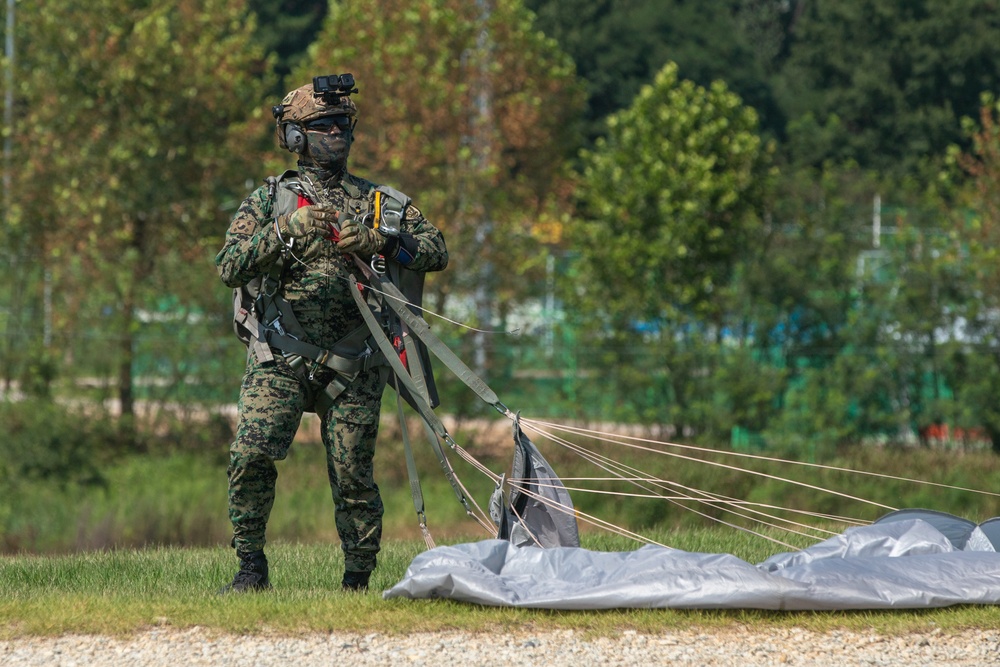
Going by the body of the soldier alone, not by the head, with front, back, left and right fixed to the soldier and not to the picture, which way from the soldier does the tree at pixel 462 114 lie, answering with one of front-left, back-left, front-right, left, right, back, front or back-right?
back

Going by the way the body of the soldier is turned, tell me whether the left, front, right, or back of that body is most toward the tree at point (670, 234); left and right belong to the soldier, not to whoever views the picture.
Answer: back

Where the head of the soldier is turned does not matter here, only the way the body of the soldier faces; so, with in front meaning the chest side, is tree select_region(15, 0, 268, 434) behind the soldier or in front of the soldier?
behind

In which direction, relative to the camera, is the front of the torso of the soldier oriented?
toward the camera

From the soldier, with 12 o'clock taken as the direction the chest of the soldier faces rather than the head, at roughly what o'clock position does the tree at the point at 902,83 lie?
The tree is roughly at 7 o'clock from the soldier.

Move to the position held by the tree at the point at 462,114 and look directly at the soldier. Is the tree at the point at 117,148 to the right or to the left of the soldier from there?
right

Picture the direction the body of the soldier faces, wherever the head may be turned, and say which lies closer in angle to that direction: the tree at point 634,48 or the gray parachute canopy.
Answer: the gray parachute canopy

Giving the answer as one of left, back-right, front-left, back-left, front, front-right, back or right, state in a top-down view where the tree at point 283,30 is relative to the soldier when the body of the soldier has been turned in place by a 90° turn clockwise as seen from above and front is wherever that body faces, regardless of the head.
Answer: right

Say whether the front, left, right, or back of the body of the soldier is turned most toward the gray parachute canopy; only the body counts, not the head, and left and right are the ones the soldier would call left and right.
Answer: left

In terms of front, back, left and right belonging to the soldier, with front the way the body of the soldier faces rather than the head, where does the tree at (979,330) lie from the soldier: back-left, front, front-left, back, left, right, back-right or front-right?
back-left
